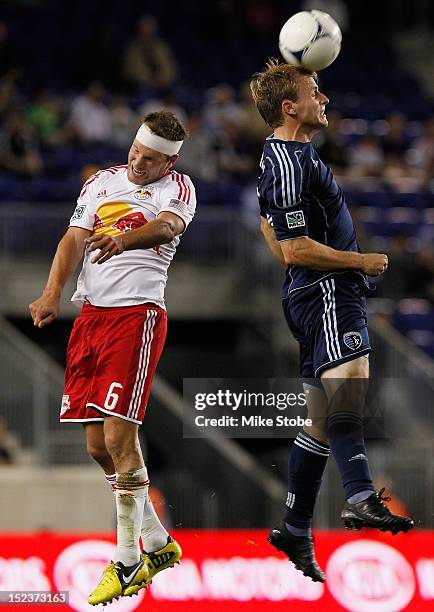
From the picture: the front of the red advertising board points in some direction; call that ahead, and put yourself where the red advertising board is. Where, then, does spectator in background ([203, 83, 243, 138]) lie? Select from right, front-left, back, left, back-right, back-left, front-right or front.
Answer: back

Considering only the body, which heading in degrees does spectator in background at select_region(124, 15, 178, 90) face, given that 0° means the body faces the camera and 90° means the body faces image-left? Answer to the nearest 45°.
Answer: approximately 0°

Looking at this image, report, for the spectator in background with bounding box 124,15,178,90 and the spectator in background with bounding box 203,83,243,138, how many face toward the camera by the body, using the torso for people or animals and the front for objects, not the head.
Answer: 2

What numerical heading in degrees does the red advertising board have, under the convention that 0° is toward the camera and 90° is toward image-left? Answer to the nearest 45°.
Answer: approximately 0°

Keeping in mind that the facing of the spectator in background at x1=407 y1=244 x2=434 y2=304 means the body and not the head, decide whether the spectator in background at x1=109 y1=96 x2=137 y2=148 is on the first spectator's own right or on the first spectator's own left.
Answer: on the first spectator's own right
